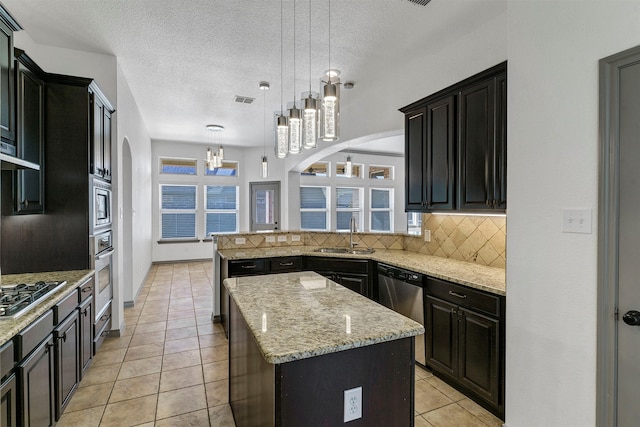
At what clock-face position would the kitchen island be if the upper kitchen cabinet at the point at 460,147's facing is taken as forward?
The kitchen island is roughly at 11 o'clock from the upper kitchen cabinet.

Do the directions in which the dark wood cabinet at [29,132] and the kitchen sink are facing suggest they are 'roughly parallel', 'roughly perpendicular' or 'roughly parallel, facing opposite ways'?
roughly perpendicular

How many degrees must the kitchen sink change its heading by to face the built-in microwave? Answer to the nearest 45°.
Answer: approximately 45° to its right

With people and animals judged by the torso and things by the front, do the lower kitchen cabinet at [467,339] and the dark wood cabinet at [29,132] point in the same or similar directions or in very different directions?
very different directions

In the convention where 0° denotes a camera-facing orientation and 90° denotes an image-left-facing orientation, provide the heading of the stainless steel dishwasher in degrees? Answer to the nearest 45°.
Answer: approximately 45°

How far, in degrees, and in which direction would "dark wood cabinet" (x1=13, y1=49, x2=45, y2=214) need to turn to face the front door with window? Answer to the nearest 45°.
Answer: approximately 90° to its left

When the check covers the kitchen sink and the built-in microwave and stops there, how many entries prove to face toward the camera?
1

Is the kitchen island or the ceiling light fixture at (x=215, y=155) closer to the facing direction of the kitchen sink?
the kitchen island

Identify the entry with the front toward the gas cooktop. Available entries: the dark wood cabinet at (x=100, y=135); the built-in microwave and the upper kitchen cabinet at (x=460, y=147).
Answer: the upper kitchen cabinet

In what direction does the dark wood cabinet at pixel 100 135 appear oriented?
to the viewer's right

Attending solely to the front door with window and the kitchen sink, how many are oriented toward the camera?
2
